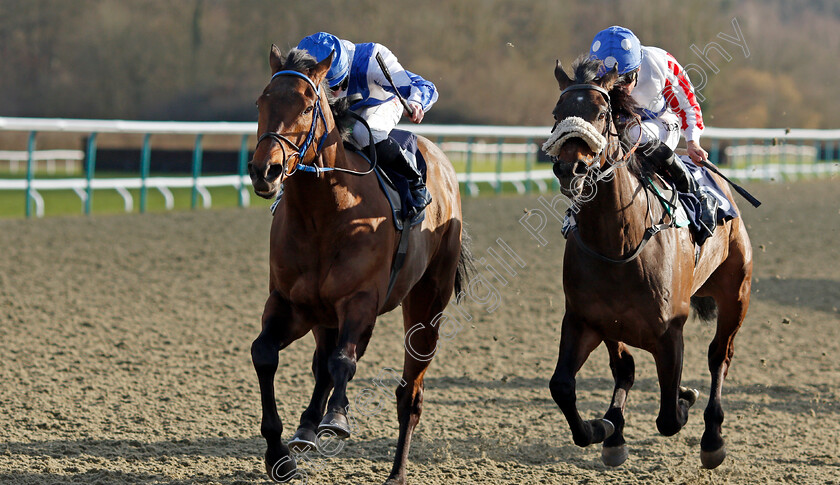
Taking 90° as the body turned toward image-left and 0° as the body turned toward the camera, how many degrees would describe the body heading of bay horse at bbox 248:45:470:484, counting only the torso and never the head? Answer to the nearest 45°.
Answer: approximately 45°

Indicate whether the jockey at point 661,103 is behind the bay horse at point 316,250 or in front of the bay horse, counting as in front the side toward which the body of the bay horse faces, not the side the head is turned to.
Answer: behind

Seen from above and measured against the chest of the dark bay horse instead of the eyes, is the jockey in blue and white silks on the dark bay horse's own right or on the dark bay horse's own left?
on the dark bay horse's own right

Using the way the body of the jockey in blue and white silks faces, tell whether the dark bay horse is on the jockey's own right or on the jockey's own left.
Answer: on the jockey's own left

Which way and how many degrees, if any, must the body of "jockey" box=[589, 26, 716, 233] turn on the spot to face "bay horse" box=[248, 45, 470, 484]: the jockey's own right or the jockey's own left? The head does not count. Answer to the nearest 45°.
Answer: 0° — they already face it

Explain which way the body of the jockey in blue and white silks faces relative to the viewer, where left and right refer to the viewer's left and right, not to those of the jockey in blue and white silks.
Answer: facing the viewer and to the left of the viewer

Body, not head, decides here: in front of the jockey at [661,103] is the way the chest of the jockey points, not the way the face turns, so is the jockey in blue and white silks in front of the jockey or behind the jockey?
in front

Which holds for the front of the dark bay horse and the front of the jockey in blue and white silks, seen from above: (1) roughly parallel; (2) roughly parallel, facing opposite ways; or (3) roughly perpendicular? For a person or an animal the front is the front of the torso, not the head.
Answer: roughly parallel

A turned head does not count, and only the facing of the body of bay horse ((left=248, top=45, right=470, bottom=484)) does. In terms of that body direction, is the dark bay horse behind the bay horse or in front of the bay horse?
behind
